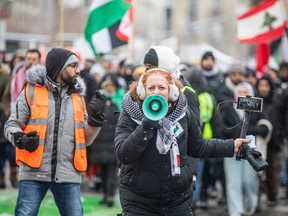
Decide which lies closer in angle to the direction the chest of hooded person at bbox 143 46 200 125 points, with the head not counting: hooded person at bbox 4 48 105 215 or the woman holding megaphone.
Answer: the hooded person

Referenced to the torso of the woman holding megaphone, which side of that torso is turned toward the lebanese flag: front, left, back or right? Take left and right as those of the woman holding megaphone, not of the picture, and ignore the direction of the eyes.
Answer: back

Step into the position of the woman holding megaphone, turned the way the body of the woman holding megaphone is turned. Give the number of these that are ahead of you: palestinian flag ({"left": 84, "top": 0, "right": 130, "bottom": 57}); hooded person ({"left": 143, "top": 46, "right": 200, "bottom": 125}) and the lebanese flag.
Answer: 0

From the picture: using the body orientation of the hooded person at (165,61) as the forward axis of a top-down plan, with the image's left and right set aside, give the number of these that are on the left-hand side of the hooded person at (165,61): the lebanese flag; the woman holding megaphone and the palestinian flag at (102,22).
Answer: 1

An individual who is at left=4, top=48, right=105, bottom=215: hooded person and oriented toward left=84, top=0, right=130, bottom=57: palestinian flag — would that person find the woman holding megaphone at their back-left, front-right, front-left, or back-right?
back-right

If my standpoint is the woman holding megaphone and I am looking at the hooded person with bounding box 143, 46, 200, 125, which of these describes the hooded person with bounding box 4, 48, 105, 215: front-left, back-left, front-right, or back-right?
front-left

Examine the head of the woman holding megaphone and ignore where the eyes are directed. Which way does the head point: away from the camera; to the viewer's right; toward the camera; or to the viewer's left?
toward the camera

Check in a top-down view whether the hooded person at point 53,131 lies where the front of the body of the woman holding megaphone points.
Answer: no

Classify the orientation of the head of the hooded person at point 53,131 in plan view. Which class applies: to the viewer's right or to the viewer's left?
to the viewer's right

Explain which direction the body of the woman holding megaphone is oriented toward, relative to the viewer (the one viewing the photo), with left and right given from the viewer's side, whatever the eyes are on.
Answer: facing the viewer

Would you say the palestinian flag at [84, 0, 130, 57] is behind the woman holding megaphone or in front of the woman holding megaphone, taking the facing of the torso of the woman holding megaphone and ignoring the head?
behind

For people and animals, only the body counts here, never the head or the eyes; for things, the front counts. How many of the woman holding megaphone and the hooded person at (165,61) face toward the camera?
1
